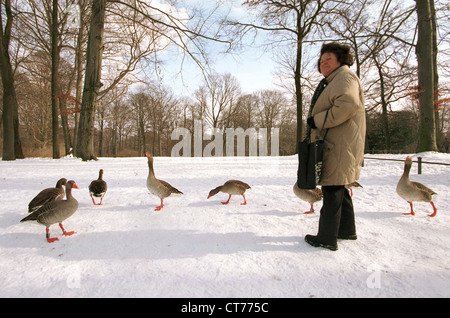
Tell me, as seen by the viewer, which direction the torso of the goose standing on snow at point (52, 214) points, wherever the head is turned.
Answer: to the viewer's right

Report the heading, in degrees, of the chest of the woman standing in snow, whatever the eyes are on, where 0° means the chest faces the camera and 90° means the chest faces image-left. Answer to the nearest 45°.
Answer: approximately 90°

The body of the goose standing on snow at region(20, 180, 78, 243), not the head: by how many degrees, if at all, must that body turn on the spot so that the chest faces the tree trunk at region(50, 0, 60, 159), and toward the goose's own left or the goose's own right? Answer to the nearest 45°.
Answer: approximately 90° to the goose's own left

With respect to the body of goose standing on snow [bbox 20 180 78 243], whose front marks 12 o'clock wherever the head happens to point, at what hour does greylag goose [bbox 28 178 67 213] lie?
The greylag goose is roughly at 9 o'clock from the goose standing on snow.

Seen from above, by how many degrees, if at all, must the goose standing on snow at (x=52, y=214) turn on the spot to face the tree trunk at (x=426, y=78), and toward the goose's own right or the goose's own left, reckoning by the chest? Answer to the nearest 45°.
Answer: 0° — it already faces it

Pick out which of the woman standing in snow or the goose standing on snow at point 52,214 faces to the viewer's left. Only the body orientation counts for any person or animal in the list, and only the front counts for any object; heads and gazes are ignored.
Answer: the woman standing in snow

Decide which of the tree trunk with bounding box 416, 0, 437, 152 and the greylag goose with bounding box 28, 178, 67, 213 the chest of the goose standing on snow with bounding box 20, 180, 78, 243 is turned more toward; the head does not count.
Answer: the tree trunk

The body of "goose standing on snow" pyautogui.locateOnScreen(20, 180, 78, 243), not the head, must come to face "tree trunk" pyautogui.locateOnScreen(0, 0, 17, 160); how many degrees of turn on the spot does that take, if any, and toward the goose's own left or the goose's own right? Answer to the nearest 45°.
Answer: approximately 90° to the goose's own left

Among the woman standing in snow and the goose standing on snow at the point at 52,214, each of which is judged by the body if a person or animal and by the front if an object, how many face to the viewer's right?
1
